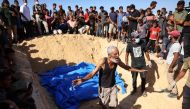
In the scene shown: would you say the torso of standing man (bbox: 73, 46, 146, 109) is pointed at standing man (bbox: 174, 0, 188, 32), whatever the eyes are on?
no

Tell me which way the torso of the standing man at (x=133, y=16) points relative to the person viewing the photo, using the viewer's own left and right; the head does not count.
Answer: facing the viewer and to the left of the viewer

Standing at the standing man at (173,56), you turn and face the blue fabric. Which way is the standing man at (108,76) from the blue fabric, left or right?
left

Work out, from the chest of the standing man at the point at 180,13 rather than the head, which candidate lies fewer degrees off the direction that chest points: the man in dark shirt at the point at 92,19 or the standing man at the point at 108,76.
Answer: the standing man

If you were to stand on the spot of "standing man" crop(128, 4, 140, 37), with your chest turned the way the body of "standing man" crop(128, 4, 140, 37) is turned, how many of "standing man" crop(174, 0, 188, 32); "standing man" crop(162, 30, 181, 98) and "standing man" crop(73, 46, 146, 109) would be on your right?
0

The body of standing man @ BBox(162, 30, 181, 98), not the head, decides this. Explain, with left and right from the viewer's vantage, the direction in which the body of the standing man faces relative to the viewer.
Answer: facing to the left of the viewer

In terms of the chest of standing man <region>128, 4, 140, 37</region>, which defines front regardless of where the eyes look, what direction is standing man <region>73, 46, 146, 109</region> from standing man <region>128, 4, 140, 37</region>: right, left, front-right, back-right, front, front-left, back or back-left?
front-left

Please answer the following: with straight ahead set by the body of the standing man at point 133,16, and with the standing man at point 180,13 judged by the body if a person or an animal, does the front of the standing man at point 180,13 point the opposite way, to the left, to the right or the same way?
the same way
